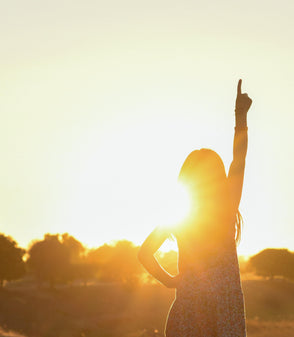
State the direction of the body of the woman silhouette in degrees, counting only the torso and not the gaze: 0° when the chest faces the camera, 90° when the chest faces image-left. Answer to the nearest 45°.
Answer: approximately 180°
